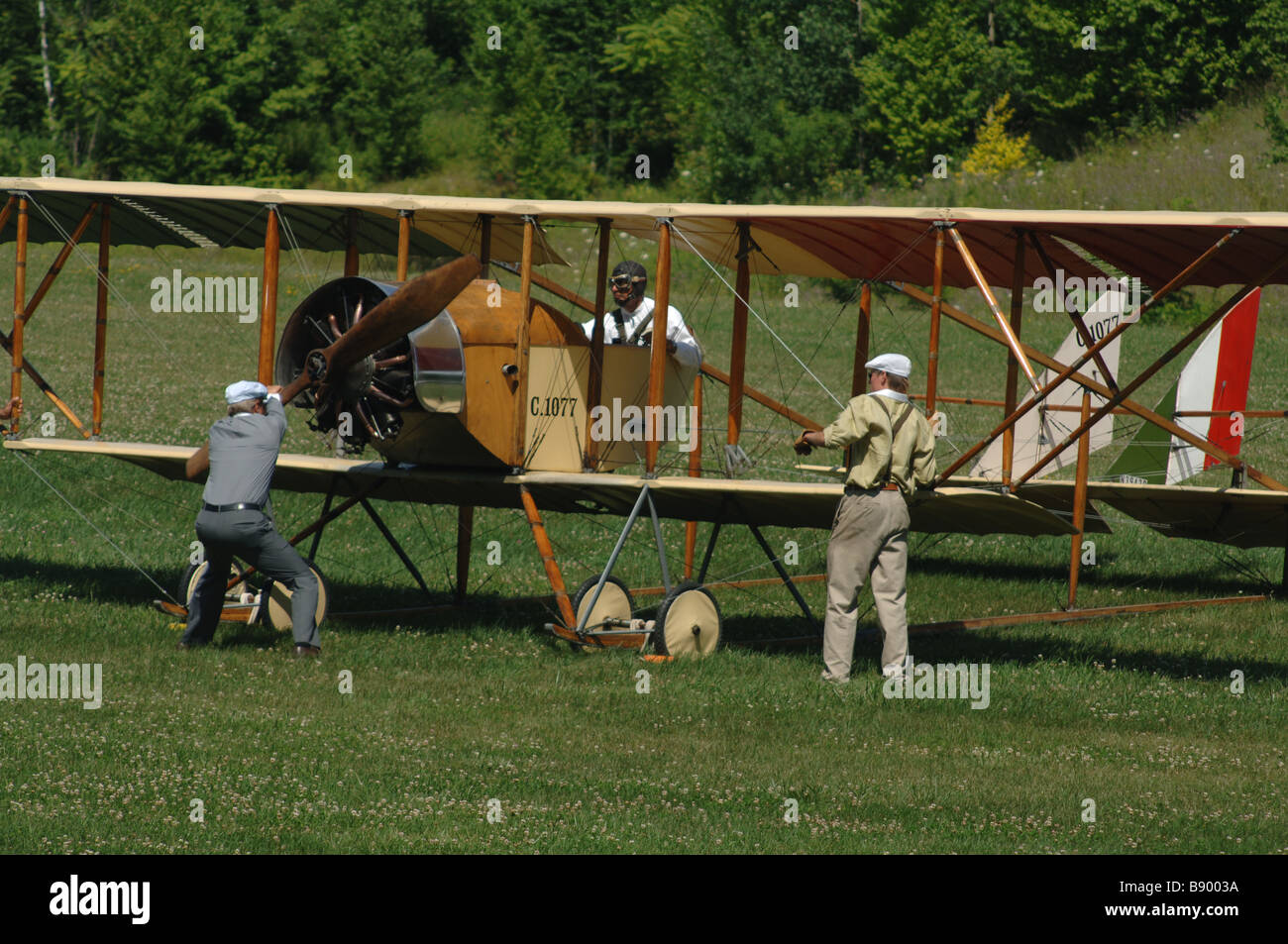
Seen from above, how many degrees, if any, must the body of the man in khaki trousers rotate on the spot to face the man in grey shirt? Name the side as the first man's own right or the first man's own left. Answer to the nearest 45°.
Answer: approximately 45° to the first man's own left

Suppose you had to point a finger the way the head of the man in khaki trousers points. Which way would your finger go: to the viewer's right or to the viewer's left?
to the viewer's left

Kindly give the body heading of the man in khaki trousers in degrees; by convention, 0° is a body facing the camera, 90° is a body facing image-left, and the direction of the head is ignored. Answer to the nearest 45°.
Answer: approximately 135°

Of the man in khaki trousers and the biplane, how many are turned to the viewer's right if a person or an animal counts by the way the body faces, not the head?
0

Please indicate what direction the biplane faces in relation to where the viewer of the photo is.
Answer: facing the viewer and to the left of the viewer

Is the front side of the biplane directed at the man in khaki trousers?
no
